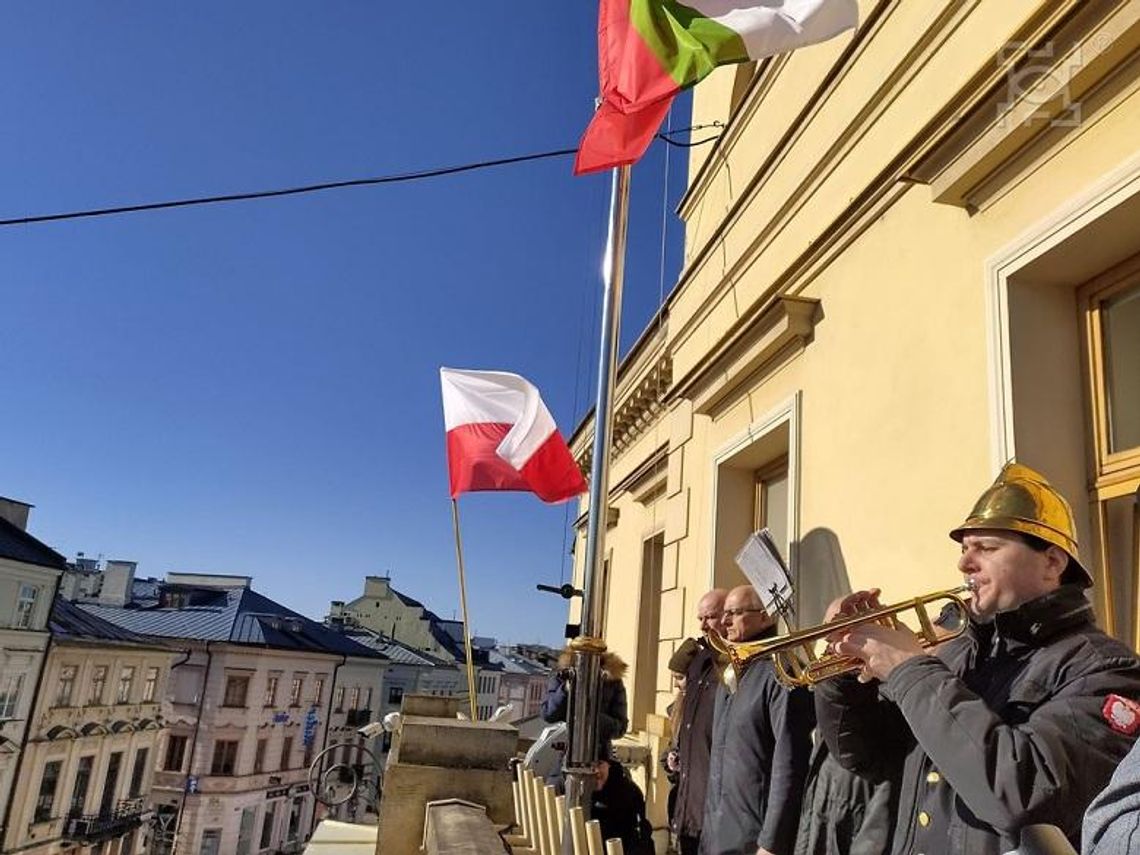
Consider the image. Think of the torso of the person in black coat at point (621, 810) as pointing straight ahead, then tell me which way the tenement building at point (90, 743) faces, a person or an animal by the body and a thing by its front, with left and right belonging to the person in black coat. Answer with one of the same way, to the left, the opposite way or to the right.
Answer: the opposite way

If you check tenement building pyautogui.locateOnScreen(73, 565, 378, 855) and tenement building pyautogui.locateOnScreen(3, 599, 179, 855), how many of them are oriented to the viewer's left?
0

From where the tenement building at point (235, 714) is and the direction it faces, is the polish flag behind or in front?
in front

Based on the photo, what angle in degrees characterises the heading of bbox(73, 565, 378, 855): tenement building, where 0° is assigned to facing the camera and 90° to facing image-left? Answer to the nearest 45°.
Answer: approximately 315°

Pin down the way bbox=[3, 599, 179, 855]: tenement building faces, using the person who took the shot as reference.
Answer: facing the viewer and to the right of the viewer

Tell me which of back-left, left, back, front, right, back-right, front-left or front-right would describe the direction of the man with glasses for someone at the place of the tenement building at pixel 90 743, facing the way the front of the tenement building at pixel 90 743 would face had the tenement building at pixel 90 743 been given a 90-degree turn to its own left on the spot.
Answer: back-right

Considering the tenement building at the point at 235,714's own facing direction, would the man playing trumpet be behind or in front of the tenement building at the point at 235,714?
in front

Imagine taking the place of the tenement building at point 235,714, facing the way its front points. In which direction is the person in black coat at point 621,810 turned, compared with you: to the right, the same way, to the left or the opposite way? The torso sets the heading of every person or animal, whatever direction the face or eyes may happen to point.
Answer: the opposite way

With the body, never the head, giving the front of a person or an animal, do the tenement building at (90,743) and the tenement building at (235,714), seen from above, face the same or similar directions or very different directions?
same or similar directions

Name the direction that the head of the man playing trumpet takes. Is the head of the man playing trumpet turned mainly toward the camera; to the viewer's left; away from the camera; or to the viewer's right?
to the viewer's left
